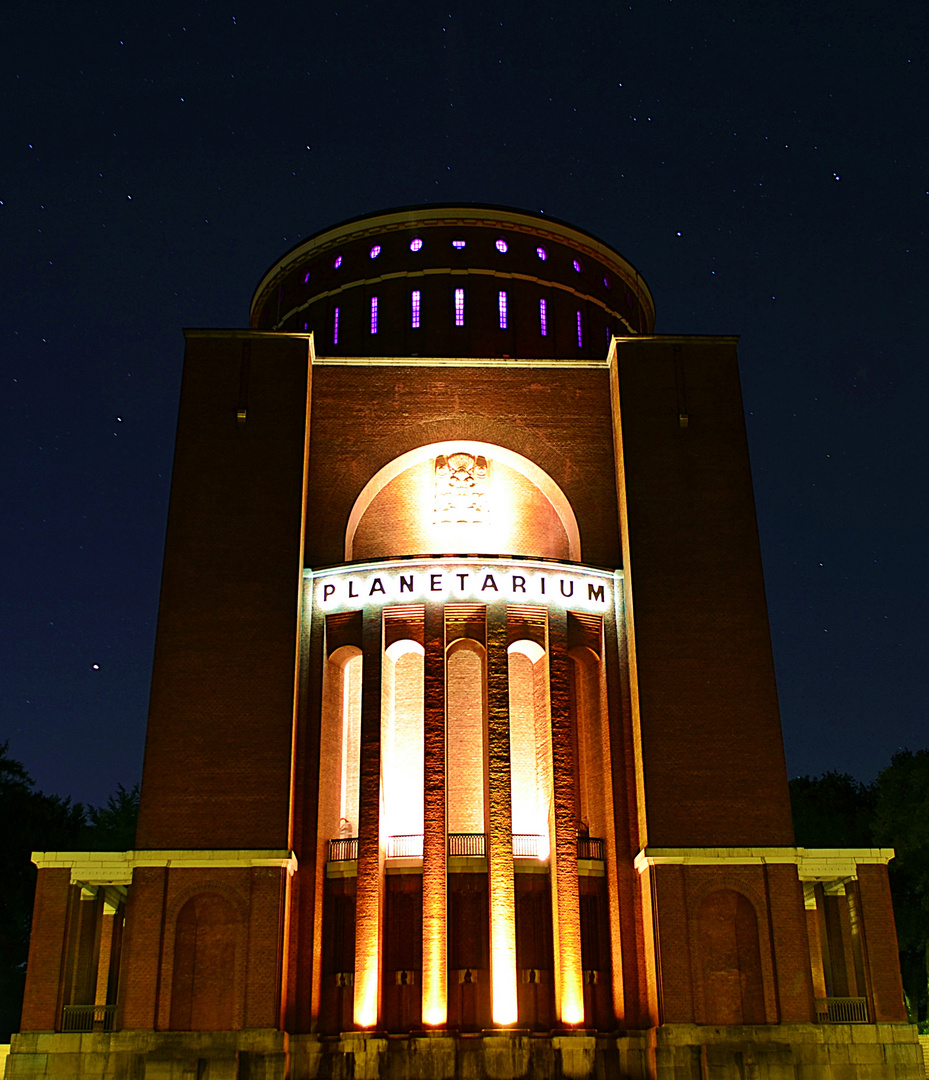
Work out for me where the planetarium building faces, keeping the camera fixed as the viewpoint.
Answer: facing the viewer
